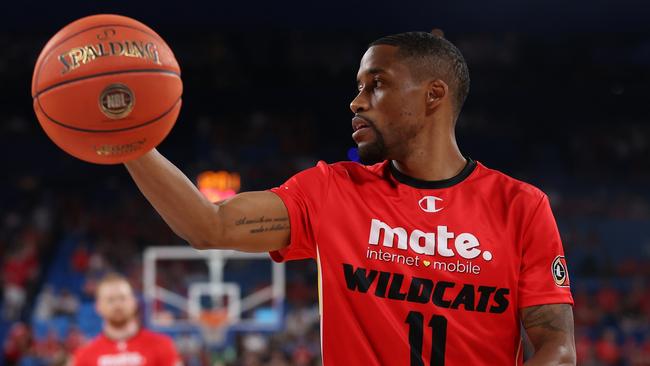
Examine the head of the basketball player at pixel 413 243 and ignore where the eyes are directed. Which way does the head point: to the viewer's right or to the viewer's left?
to the viewer's left

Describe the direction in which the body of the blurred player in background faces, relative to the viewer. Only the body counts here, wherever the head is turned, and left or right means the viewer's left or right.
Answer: facing the viewer

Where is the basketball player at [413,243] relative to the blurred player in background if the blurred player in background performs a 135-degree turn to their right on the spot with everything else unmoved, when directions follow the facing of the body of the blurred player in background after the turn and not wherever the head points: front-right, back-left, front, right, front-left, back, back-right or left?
back-left

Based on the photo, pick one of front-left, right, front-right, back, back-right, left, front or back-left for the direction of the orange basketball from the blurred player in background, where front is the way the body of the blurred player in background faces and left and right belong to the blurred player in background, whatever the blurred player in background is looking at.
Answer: front

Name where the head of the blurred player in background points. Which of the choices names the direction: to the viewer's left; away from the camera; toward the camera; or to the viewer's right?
toward the camera

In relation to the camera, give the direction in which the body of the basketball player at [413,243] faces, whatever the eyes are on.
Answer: toward the camera
